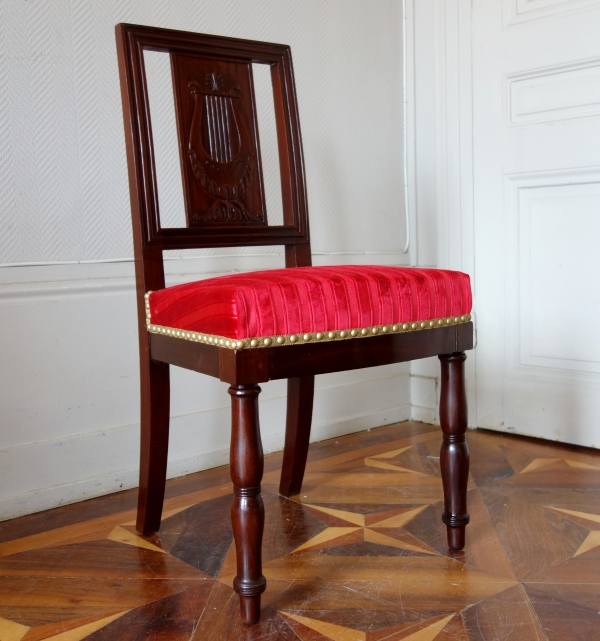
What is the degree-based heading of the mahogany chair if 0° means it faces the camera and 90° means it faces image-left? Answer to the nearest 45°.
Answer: approximately 315°

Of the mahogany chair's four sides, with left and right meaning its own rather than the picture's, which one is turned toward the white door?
left
